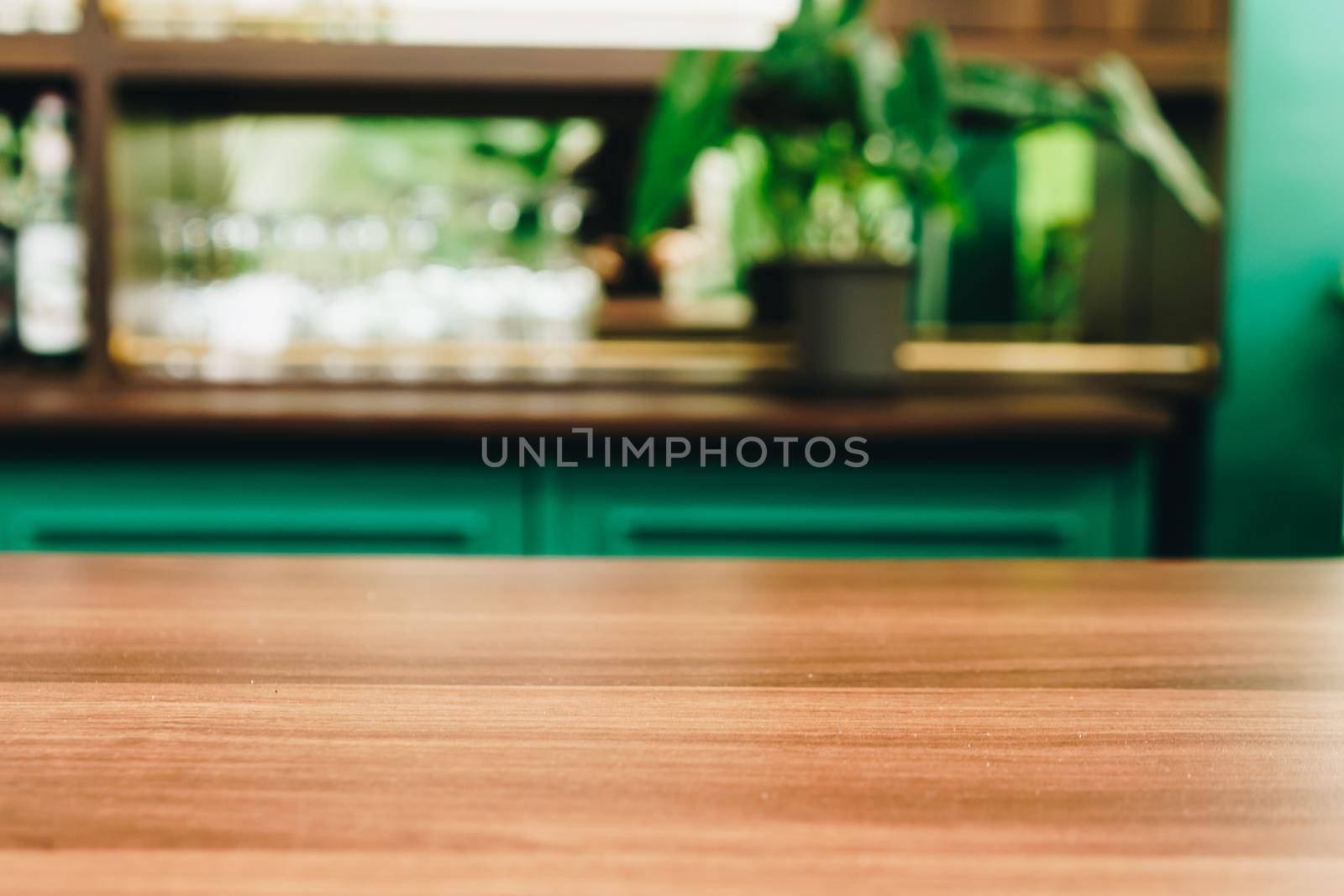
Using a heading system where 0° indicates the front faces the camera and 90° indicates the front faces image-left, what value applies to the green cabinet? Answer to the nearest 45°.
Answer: approximately 0°

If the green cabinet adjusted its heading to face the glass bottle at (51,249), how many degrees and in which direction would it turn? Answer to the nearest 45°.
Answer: approximately 135° to its right

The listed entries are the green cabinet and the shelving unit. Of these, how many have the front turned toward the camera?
2
